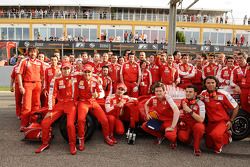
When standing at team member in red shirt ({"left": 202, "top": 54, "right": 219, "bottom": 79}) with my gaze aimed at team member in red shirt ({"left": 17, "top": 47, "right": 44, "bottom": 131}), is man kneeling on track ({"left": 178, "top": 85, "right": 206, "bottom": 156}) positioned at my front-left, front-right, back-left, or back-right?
front-left

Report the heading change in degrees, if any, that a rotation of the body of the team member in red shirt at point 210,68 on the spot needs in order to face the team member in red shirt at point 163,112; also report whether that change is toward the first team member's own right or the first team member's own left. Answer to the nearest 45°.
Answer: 0° — they already face them

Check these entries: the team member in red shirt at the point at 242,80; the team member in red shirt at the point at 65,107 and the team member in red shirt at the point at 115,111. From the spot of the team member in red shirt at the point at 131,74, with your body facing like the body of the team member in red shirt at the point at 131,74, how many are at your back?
0

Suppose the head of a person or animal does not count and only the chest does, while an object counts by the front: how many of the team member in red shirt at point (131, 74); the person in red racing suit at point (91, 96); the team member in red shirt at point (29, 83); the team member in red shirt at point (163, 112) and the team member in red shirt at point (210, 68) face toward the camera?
5

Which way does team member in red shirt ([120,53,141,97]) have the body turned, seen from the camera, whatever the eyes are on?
toward the camera

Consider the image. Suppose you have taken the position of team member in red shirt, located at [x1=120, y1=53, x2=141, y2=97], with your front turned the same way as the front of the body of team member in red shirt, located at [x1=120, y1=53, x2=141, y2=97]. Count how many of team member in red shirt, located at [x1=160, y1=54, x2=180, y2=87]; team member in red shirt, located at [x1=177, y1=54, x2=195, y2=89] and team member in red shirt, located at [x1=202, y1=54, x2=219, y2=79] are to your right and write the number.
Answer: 0

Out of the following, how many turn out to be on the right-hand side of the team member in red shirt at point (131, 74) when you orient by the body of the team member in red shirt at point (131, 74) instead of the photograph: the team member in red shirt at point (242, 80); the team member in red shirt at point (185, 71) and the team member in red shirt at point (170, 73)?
0

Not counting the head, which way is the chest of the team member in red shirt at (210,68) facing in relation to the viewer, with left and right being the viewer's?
facing the viewer

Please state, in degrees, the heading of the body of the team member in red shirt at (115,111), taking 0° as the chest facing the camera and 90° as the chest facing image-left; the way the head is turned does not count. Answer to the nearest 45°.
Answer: approximately 315°

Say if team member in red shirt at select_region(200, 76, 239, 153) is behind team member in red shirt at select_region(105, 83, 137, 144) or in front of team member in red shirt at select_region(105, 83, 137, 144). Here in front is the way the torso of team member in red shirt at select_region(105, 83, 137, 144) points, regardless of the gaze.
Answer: in front

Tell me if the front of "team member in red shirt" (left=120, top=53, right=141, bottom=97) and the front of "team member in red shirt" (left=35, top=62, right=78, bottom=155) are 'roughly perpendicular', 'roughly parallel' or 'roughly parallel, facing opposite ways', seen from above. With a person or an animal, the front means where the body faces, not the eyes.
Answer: roughly parallel

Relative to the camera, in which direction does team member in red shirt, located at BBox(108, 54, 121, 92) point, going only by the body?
toward the camera

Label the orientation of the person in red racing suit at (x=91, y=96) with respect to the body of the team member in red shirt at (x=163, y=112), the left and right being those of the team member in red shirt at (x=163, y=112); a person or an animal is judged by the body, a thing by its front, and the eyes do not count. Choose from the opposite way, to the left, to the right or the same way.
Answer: the same way

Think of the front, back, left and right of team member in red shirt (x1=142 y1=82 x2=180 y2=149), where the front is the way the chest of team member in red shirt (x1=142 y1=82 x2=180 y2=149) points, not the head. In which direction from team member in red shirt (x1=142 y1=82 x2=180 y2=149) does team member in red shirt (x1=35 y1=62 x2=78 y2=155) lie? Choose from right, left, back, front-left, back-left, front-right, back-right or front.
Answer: right

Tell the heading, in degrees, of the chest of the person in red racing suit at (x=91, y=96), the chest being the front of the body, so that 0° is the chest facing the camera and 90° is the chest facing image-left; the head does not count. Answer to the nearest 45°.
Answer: approximately 0°
